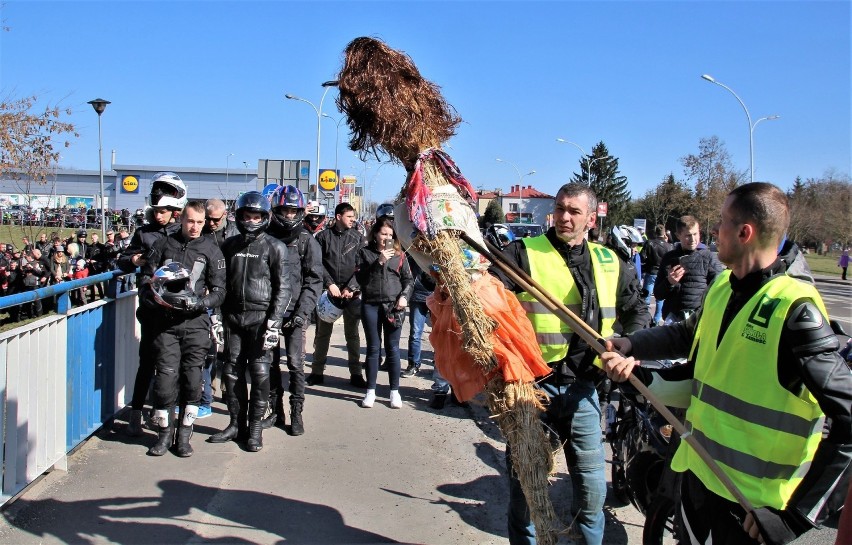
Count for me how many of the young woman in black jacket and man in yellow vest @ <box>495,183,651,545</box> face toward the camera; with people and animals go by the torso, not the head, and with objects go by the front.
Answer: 2

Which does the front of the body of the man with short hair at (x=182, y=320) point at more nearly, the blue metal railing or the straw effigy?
the straw effigy

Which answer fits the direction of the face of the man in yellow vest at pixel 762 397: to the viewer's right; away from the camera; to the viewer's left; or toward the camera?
to the viewer's left

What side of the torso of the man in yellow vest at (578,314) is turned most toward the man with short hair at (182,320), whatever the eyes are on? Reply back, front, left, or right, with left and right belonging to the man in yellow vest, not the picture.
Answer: right

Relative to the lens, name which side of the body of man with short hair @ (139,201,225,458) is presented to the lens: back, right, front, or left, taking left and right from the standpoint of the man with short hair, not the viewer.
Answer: front

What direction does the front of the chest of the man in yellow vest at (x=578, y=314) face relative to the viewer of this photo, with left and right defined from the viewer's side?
facing the viewer

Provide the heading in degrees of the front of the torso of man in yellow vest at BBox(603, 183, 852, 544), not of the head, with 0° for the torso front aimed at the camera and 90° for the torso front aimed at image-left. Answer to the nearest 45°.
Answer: approximately 45°

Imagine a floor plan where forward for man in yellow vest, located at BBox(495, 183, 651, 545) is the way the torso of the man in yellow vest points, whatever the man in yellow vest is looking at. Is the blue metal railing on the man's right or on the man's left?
on the man's right

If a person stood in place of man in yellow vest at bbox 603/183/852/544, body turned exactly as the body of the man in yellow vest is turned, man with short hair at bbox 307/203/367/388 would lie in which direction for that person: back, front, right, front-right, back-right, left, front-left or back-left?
right

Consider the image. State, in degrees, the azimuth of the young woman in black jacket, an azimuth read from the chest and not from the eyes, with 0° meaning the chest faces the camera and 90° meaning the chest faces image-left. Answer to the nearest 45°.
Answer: approximately 0°

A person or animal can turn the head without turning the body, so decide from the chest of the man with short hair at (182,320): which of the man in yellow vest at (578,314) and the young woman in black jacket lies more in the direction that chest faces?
the man in yellow vest

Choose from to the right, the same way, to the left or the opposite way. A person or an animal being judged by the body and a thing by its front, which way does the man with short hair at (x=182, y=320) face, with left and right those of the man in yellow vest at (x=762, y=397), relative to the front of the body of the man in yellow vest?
to the left

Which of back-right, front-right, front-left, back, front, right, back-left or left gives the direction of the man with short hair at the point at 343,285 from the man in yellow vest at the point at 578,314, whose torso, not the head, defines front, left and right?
back-right

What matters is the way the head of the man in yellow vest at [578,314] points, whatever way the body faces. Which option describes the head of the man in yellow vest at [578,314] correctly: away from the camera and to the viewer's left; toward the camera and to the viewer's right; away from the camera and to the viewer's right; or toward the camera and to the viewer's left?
toward the camera and to the viewer's left

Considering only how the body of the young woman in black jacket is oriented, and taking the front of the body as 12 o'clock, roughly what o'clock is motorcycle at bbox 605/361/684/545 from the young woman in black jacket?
The motorcycle is roughly at 11 o'clock from the young woman in black jacket.

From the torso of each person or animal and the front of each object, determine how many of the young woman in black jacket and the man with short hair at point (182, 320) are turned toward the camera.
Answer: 2
